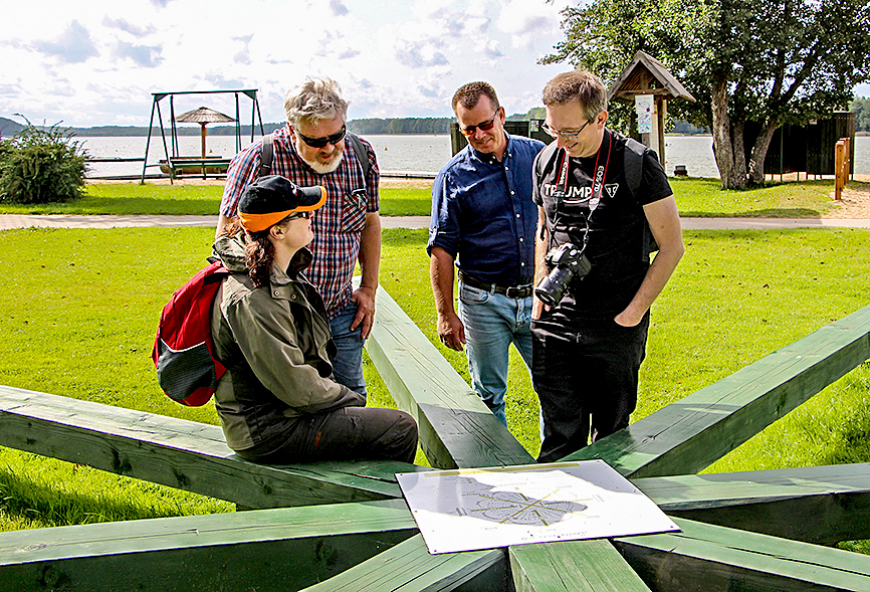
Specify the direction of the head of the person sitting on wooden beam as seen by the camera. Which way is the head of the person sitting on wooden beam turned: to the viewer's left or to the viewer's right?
to the viewer's right

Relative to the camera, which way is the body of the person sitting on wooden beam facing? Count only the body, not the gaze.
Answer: to the viewer's right

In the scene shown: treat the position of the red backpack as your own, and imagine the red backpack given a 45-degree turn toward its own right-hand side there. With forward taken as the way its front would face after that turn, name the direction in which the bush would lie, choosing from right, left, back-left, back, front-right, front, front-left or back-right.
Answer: front-right

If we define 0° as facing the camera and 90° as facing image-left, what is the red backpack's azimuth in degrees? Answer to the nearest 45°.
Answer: approximately 90°

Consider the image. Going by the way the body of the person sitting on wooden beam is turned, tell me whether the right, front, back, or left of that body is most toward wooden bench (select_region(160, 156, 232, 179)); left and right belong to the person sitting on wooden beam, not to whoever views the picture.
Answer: left

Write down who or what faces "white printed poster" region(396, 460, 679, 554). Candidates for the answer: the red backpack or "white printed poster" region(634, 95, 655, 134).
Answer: "white printed poster" region(634, 95, 655, 134)

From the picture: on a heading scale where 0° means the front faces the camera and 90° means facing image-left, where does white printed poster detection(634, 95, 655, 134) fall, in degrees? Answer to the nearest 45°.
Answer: approximately 0°
